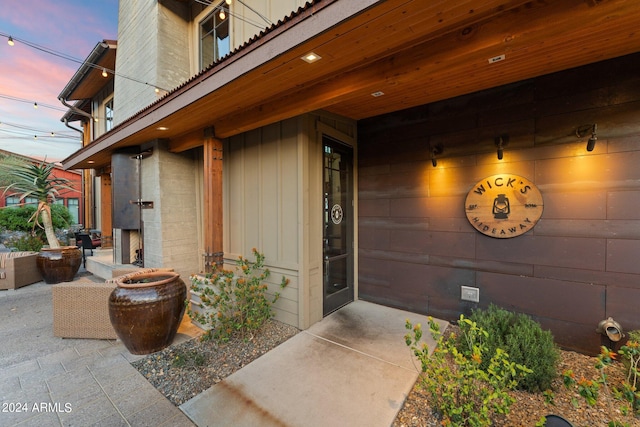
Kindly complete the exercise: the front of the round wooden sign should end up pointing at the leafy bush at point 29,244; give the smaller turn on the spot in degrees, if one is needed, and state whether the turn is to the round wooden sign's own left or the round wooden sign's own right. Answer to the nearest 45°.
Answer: approximately 90° to the round wooden sign's own right

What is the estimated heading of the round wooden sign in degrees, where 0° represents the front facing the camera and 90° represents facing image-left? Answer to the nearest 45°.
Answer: approximately 0°

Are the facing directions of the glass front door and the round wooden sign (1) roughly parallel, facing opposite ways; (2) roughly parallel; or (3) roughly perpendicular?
roughly perpendicular

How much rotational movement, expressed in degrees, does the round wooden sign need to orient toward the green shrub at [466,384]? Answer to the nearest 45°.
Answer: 0° — it already faces it
